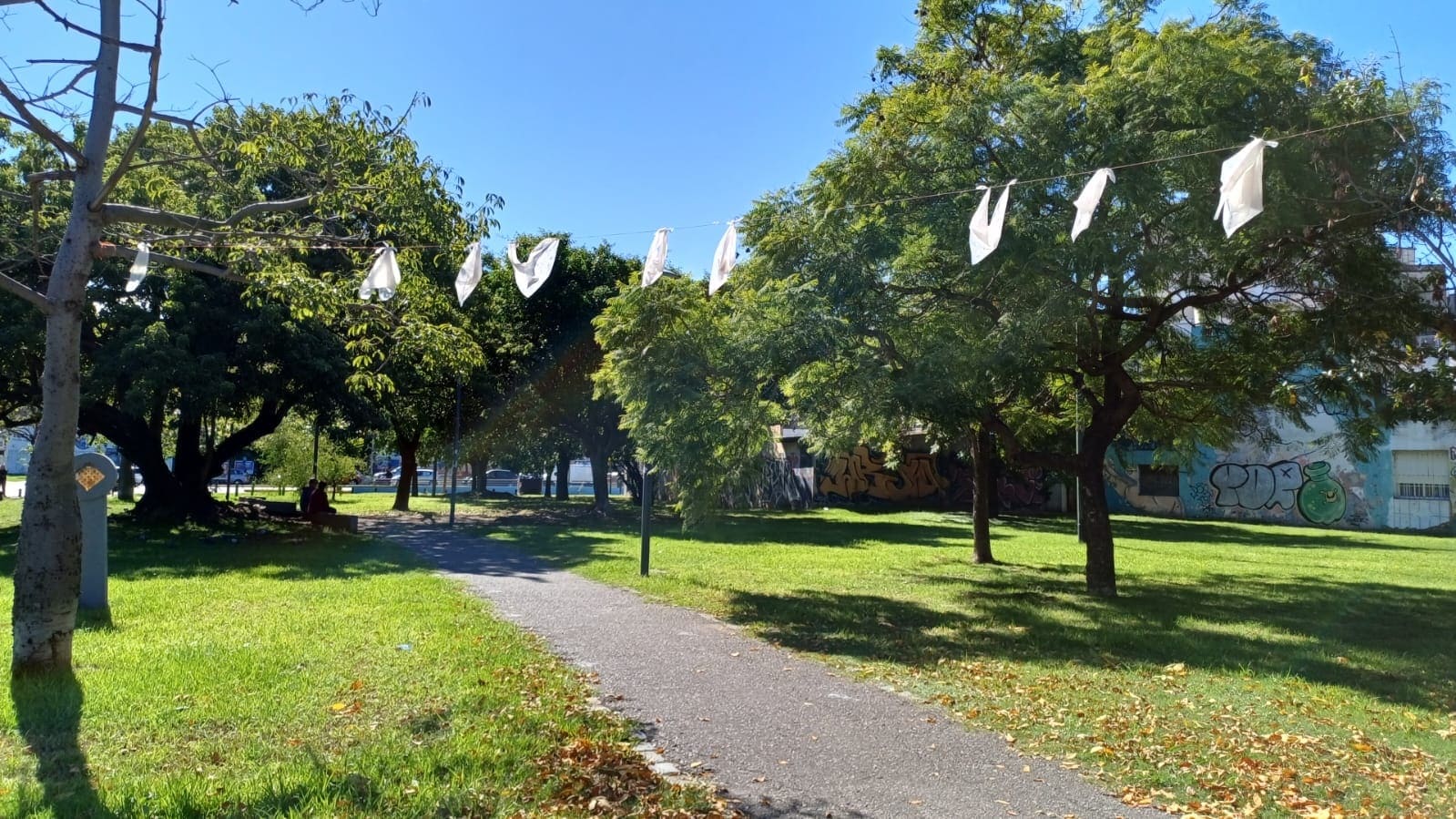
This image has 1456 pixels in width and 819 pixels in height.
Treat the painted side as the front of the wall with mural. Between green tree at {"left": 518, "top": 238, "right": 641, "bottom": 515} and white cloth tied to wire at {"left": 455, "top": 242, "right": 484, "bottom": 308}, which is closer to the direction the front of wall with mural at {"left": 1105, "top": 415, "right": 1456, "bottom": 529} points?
the white cloth tied to wire

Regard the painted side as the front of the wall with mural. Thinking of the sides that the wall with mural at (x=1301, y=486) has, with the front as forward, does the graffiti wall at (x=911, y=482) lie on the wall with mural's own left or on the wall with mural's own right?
on the wall with mural's own right

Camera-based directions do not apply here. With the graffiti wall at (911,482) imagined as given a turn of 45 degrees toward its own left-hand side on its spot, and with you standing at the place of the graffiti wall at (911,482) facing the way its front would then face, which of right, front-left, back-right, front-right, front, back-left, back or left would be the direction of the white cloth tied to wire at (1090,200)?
front-right

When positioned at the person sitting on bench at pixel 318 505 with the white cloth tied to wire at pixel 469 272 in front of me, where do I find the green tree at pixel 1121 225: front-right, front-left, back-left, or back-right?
front-left

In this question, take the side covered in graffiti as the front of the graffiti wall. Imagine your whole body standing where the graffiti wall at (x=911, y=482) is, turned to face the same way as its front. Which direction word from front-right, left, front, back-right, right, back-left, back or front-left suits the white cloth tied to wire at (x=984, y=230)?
front

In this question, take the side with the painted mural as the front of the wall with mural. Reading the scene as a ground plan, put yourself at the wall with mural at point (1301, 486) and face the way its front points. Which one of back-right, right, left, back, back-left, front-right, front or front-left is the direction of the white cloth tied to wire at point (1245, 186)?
front

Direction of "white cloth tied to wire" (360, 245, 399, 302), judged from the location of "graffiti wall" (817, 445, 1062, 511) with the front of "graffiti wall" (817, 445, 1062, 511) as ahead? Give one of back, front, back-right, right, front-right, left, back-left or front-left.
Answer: front

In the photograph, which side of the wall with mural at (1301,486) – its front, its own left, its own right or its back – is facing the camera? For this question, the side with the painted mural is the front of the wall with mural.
front

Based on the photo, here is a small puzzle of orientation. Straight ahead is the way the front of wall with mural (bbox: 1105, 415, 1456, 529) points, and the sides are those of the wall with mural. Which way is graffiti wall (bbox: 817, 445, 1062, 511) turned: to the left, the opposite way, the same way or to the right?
the same way

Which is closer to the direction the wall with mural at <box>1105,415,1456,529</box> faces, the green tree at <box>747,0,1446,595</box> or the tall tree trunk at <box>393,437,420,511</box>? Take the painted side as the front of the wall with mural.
the green tree

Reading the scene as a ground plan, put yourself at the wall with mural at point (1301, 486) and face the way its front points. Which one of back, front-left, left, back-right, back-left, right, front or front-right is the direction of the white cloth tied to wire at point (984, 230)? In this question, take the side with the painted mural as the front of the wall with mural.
front

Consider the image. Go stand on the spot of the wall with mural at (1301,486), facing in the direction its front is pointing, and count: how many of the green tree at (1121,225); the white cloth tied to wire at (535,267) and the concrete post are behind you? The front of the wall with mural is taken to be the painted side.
0

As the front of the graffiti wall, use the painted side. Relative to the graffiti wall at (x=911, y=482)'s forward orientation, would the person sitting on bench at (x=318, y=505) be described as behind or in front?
in front

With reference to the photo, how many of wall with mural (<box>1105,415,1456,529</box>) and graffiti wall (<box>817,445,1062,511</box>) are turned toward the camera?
2

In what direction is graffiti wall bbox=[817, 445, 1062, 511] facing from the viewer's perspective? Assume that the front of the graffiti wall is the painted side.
toward the camera

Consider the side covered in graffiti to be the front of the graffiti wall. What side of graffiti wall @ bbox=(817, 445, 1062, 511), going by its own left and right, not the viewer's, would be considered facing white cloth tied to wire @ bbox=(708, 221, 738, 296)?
front

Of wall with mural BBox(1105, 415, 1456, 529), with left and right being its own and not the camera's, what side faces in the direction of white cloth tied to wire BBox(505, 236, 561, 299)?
front
